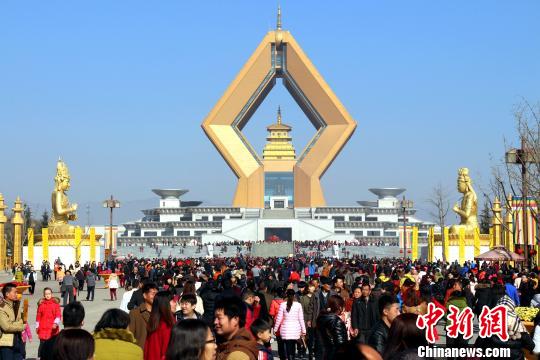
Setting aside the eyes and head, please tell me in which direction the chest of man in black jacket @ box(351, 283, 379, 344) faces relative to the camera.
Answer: toward the camera

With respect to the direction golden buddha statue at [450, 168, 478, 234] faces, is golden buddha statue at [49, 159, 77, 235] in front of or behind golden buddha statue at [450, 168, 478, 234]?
in front

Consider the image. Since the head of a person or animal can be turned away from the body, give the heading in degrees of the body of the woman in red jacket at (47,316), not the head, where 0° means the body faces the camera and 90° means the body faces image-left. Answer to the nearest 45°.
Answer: approximately 0°

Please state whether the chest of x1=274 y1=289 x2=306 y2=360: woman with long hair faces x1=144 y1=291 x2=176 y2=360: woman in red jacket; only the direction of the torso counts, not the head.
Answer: no

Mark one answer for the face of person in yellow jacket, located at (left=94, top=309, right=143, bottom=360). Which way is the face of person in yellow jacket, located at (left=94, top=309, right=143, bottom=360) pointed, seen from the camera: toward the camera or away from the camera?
away from the camera

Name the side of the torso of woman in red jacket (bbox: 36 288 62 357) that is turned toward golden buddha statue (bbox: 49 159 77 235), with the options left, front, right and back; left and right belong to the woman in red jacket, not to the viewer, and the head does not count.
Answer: back

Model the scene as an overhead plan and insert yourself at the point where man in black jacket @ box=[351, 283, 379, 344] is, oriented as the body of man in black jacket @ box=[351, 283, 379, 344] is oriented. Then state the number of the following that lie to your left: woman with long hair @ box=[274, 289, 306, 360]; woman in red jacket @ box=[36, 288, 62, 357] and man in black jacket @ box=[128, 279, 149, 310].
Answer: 0

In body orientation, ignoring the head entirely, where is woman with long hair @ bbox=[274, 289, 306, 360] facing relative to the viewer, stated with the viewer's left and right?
facing away from the viewer

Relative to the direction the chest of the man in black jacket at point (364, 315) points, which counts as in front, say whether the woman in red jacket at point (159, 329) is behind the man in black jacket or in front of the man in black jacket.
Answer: in front

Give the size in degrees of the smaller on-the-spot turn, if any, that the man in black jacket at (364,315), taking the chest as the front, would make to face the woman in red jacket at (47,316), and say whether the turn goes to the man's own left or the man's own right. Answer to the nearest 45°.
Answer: approximately 90° to the man's own right
